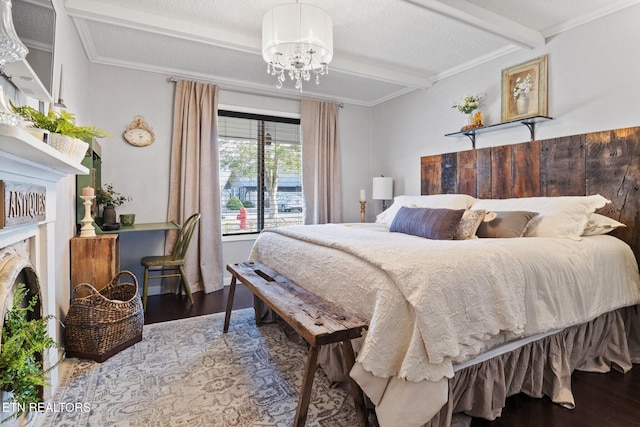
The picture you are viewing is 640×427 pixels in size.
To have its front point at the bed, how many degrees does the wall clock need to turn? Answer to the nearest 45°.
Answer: approximately 45° to its left

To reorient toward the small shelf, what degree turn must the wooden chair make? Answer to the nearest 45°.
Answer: approximately 135° to its left

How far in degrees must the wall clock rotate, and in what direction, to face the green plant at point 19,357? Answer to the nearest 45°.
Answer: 0° — it already faces it

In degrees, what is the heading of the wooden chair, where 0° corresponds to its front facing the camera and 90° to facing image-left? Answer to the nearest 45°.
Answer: approximately 90°

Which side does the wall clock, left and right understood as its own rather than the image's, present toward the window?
left

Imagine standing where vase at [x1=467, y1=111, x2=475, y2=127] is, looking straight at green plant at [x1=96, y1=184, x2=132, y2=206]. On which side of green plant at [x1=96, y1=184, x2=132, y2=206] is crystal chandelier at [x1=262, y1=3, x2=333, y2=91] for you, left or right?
left

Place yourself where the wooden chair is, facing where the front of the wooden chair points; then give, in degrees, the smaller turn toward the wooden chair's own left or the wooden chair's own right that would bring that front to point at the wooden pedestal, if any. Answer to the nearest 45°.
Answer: approximately 45° to the wooden chair's own left

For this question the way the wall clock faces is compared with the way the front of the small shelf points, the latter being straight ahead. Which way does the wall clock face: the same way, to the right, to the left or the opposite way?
to the left

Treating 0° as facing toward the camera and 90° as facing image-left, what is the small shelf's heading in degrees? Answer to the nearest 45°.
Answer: approximately 45°
